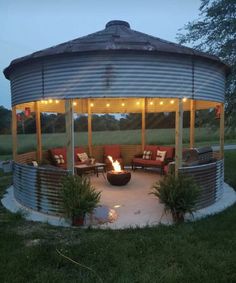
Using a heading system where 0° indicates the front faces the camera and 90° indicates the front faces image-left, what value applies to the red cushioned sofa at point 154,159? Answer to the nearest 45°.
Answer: approximately 45°

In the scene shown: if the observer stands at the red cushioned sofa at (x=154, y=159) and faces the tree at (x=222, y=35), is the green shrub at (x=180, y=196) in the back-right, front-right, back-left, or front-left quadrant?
back-right

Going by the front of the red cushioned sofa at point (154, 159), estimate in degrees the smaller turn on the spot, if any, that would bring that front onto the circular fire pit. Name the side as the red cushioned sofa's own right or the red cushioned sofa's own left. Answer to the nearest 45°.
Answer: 0° — it already faces it
